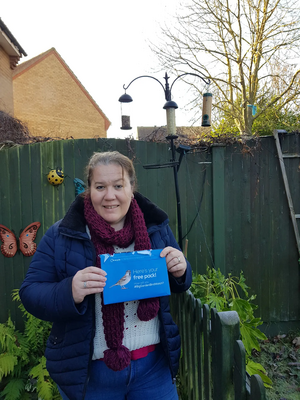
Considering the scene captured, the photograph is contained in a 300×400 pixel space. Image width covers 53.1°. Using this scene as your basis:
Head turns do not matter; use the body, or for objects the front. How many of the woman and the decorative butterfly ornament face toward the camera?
2

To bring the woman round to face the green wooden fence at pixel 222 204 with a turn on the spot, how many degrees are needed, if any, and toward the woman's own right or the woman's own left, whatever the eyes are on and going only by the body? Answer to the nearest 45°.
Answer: approximately 135° to the woman's own left

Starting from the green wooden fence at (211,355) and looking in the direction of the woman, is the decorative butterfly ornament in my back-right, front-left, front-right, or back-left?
front-right

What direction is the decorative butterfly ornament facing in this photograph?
toward the camera

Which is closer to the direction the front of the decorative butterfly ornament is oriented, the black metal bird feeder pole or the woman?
the woman

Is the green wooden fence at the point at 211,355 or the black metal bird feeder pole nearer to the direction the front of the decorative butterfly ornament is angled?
the green wooden fence

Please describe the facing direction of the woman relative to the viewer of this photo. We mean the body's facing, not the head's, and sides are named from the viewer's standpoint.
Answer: facing the viewer
